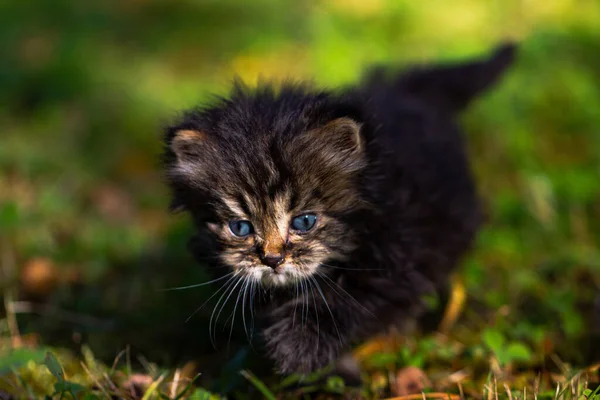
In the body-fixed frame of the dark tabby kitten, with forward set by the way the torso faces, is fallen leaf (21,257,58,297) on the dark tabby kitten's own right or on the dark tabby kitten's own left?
on the dark tabby kitten's own right

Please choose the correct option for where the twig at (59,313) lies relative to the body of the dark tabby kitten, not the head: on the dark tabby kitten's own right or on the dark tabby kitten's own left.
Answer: on the dark tabby kitten's own right

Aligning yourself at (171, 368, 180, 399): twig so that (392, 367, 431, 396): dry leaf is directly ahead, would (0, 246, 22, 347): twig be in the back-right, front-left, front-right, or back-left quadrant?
back-left

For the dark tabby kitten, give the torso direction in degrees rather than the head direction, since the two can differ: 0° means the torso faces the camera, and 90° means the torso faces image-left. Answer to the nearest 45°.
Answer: approximately 45°

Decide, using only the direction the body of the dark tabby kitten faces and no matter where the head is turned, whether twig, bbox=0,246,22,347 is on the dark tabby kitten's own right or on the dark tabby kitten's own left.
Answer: on the dark tabby kitten's own right
